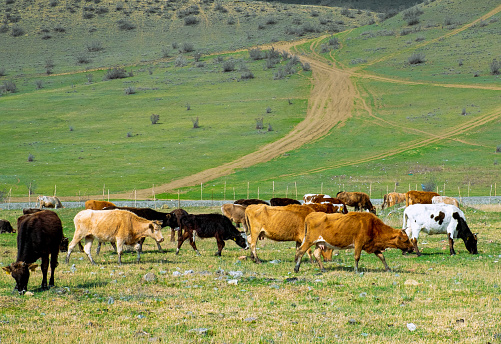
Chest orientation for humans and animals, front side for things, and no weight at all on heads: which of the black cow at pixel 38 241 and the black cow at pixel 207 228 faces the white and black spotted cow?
the black cow at pixel 207 228

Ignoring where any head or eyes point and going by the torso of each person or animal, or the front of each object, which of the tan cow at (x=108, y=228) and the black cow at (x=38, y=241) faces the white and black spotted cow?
the tan cow

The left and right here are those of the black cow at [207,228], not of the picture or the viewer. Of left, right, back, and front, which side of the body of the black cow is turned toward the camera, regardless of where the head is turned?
right

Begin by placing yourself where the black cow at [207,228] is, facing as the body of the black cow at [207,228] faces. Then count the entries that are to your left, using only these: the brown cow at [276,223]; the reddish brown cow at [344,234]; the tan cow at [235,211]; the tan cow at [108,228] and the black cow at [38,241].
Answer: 1

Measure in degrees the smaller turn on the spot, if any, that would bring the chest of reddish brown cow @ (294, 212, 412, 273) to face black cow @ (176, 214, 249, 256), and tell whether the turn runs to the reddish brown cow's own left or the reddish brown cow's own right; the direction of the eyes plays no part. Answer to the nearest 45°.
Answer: approximately 135° to the reddish brown cow's own left

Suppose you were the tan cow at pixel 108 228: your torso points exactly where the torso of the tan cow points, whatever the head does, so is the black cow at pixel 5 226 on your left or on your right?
on your left

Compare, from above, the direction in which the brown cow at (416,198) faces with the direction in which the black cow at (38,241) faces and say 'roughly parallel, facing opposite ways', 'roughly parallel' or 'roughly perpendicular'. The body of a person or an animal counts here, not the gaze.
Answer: roughly perpendicular

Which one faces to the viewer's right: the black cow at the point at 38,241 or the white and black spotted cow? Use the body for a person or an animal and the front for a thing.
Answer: the white and black spotted cow

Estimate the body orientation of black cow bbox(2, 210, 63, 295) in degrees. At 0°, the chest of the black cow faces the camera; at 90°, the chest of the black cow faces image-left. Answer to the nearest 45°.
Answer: approximately 45°

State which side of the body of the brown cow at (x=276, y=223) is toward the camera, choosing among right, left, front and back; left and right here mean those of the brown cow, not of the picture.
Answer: right

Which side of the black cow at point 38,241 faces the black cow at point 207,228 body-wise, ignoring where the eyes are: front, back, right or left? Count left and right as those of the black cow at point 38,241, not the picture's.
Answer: back
